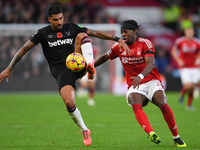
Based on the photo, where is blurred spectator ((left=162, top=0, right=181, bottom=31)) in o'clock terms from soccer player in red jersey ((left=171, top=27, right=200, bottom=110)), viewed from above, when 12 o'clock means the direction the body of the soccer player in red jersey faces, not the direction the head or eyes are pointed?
The blurred spectator is roughly at 6 o'clock from the soccer player in red jersey.

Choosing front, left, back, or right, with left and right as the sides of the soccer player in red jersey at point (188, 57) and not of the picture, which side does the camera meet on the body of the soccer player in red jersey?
front

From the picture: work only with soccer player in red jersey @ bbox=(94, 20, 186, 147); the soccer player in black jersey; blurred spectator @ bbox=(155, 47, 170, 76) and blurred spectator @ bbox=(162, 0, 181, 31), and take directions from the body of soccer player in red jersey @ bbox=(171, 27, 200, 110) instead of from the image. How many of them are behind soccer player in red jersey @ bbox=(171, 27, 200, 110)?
2

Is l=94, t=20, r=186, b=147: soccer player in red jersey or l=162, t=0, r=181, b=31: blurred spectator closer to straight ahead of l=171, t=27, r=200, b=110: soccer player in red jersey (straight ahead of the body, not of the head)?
the soccer player in red jersey

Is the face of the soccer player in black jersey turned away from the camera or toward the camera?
toward the camera

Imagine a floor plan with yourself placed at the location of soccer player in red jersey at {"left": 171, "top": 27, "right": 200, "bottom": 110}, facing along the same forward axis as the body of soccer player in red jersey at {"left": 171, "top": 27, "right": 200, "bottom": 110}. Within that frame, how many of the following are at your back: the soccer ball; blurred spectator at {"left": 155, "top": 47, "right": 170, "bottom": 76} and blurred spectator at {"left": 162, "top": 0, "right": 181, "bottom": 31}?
2

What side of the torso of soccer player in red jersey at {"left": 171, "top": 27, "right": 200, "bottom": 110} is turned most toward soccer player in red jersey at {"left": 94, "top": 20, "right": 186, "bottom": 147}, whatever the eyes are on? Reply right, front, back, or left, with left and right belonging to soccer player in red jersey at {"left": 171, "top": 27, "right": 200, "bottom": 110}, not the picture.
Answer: front

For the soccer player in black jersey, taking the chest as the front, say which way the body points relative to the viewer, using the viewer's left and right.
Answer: facing the viewer
